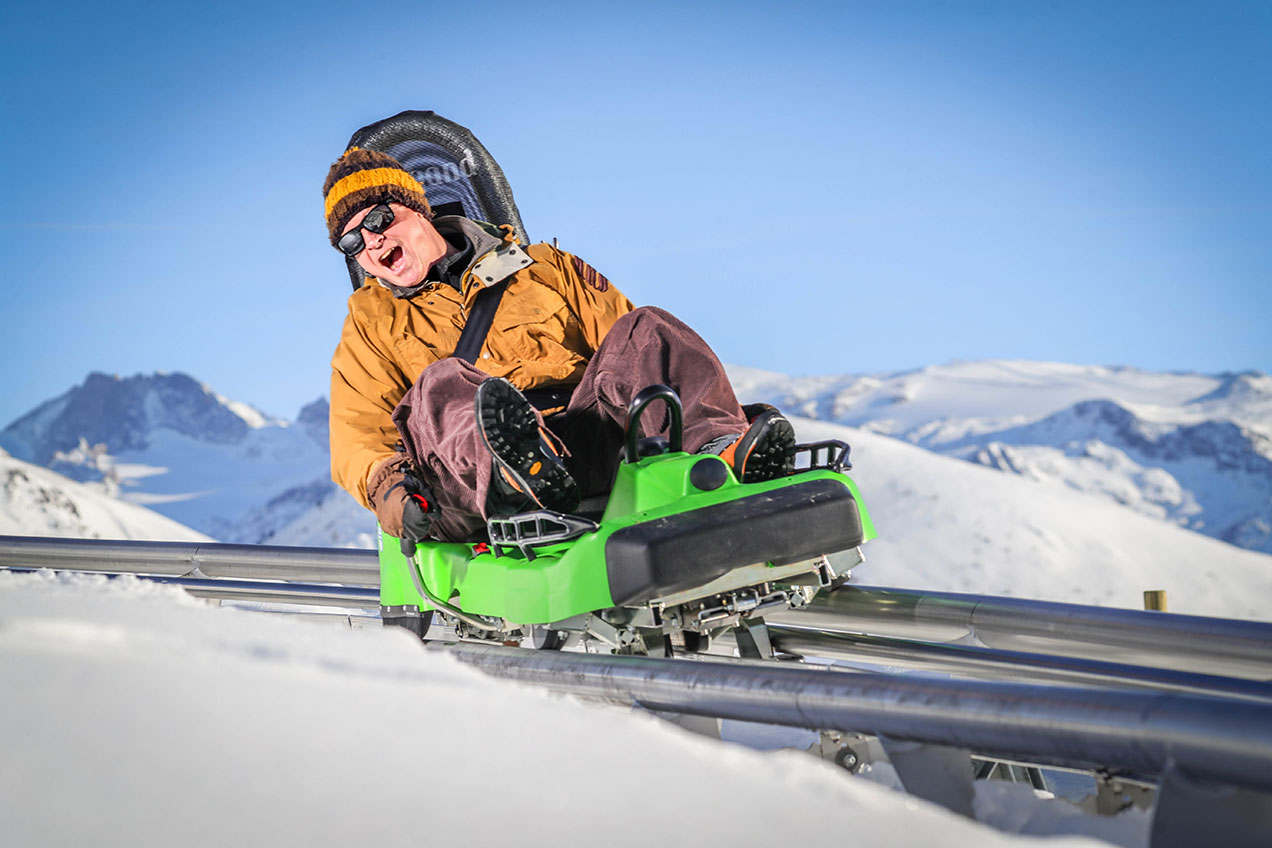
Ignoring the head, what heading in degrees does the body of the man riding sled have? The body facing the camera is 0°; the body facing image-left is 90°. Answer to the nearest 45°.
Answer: approximately 315°
